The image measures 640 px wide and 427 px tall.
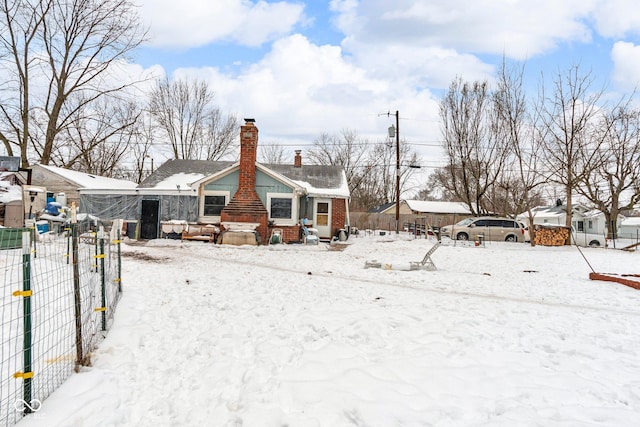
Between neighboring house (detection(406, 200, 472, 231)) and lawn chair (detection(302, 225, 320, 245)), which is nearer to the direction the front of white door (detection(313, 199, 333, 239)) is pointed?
the lawn chair

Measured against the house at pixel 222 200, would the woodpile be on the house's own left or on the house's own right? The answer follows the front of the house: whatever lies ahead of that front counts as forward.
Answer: on the house's own left

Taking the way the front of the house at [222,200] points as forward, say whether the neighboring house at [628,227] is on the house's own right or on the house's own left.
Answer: on the house's own left

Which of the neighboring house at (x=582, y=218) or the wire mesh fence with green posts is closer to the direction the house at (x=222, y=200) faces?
the wire mesh fence with green posts

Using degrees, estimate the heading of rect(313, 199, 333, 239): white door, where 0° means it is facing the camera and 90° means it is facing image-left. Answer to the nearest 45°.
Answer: approximately 0°

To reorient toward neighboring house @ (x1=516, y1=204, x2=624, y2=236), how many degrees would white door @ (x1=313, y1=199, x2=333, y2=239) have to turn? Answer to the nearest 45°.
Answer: approximately 135° to its left

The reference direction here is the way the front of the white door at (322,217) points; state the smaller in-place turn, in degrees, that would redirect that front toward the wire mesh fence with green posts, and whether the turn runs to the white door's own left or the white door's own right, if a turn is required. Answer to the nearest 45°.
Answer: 0° — it already faces it

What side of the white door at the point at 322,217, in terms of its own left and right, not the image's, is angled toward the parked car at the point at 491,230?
left

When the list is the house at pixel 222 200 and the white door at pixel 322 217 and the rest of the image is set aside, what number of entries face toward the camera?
2

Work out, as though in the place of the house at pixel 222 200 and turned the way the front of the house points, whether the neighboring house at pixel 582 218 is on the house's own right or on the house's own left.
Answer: on the house's own left

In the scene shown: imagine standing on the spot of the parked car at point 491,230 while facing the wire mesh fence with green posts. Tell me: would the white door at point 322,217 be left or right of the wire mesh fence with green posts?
right

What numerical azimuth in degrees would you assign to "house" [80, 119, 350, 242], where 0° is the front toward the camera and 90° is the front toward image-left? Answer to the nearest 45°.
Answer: approximately 0°
